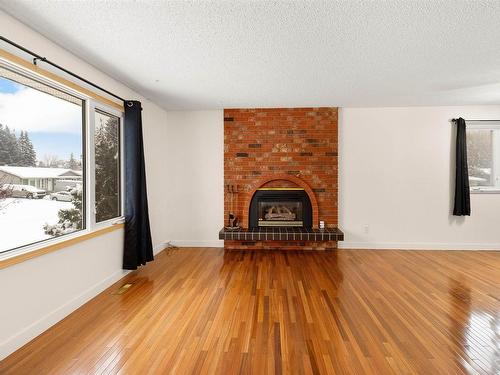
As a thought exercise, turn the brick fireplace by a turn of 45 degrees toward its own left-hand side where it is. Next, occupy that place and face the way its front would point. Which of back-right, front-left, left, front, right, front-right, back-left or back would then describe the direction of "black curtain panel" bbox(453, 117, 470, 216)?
front-left

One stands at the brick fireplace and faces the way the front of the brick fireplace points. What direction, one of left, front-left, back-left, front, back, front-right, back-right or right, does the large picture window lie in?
front-right

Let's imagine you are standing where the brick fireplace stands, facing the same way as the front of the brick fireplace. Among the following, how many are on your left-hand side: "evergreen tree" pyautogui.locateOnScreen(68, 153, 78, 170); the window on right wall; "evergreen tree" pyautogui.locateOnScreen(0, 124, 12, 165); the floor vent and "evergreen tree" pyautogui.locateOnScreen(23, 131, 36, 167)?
1

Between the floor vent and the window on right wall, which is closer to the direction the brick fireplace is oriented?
the floor vent

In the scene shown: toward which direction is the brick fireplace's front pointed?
toward the camera

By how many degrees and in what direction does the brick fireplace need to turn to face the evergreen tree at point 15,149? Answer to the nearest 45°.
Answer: approximately 135° to its right

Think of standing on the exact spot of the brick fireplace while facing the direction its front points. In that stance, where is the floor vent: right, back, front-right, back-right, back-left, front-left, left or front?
front-right

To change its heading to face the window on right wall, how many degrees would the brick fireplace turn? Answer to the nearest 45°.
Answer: approximately 90° to its left

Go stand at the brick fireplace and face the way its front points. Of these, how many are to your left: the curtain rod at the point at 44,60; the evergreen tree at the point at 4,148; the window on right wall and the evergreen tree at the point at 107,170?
1

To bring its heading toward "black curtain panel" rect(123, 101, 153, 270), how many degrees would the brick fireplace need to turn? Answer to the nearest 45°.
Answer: approximately 45° to its right
